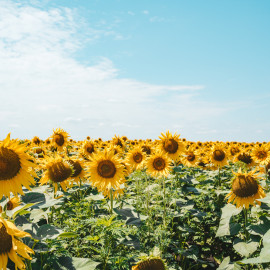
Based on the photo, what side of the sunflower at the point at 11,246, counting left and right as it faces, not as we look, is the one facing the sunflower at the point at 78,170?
back

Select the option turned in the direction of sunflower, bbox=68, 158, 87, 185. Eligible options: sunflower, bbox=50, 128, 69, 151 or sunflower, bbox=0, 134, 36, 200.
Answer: sunflower, bbox=50, 128, 69, 151

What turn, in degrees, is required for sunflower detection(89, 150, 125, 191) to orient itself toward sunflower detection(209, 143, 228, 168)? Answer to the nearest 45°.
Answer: approximately 135° to its left

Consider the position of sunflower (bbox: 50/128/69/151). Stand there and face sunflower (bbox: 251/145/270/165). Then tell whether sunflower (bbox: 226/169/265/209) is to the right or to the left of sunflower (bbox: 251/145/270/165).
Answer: right

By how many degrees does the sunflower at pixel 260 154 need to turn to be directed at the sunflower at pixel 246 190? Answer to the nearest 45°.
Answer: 0° — it already faces it

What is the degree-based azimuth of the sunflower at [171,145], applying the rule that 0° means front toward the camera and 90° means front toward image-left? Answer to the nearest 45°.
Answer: approximately 0°

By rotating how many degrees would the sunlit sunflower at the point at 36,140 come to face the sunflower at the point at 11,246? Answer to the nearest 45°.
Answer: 0° — it already faces it
